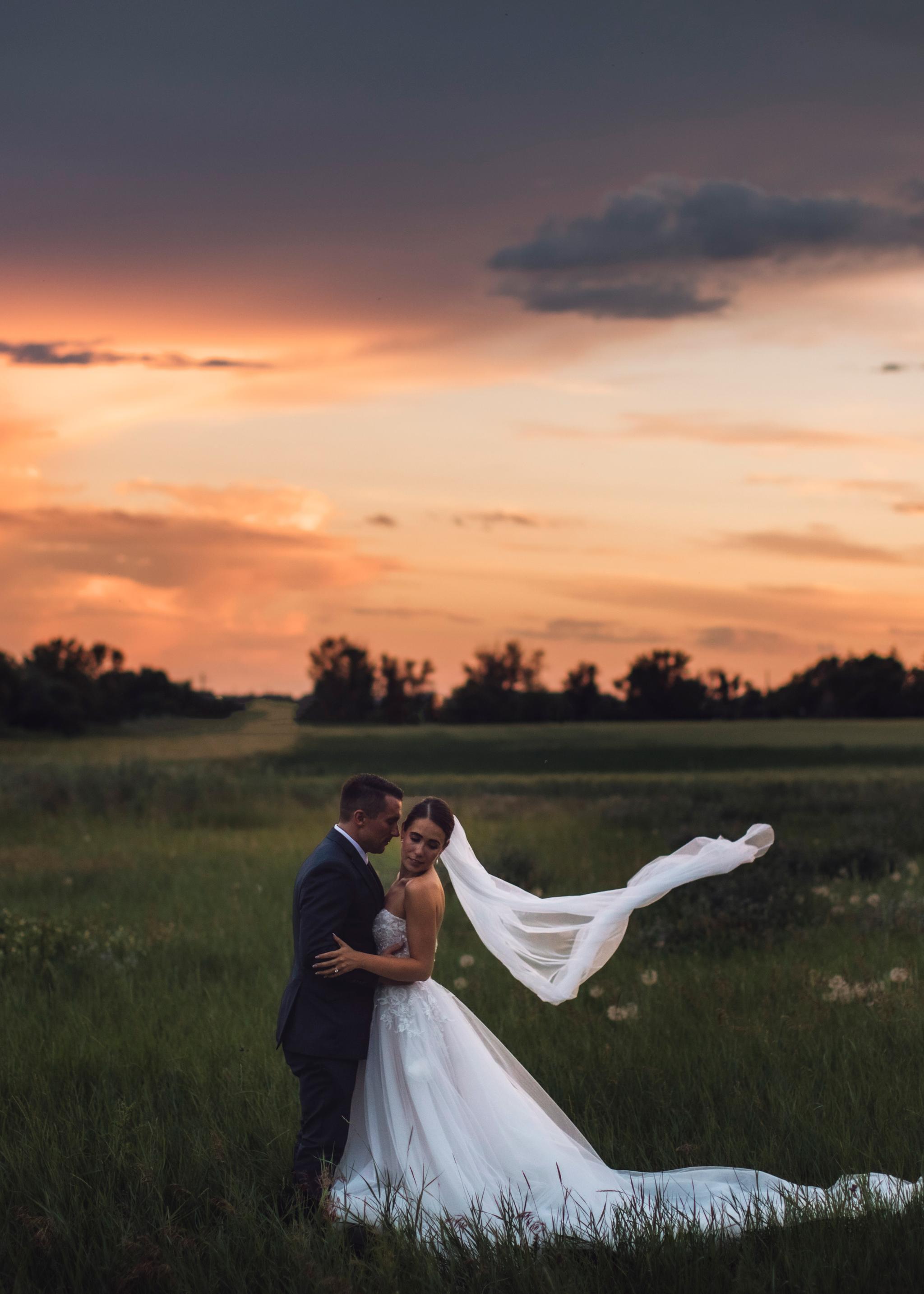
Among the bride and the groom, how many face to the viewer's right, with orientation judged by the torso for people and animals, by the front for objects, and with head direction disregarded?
1

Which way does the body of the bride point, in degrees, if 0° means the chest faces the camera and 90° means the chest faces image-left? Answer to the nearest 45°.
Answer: approximately 90°

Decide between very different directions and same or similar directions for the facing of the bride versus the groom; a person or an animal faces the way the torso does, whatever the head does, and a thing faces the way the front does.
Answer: very different directions

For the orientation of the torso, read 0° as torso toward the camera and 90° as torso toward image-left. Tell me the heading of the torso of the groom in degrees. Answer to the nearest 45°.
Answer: approximately 270°

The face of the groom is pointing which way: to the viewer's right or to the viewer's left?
to the viewer's right

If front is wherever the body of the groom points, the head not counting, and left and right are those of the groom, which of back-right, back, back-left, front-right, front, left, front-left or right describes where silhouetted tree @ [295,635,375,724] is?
left
